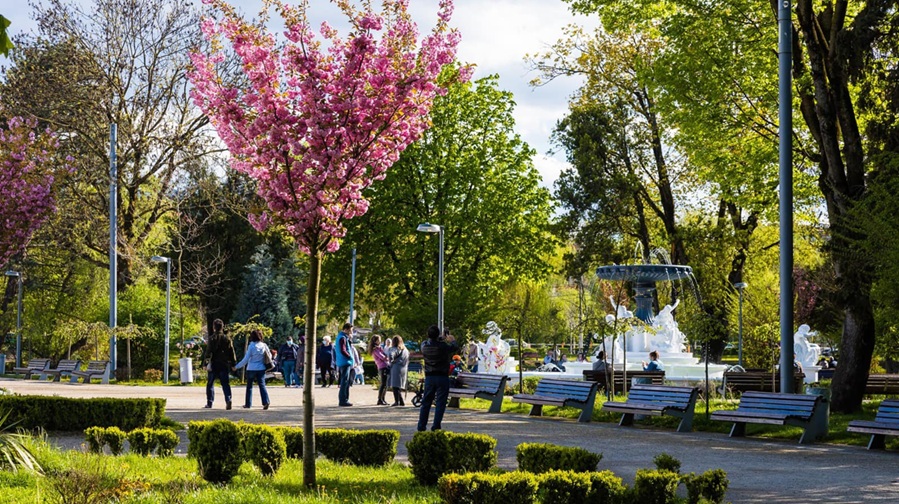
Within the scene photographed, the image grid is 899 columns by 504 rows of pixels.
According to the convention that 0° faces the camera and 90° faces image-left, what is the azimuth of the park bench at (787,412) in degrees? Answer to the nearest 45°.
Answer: approximately 45°

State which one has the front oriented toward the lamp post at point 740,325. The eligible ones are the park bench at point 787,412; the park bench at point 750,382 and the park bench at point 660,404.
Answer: the park bench at point 750,382

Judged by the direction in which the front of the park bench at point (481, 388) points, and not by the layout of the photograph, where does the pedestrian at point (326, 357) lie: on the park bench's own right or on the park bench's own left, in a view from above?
on the park bench's own right

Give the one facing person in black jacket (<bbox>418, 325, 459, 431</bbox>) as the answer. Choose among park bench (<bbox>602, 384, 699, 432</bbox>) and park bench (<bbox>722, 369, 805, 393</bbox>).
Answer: park bench (<bbox>602, 384, 699, 432</bbox>)

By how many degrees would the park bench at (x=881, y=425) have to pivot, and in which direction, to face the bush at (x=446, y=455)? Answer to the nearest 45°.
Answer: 0° — it already faces it

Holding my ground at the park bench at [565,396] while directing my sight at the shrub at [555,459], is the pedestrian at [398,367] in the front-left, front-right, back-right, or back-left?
back-right

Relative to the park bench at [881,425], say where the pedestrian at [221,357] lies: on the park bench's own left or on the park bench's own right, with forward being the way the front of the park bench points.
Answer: on the park bench's own right

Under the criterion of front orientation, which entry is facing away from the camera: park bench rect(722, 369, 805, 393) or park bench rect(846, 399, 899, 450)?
park bench rect(722, 369, 805, 393)
